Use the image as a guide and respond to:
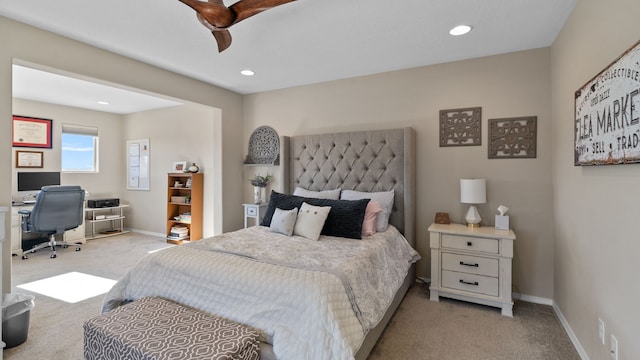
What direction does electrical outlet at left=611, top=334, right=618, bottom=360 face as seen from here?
to the viewer's left

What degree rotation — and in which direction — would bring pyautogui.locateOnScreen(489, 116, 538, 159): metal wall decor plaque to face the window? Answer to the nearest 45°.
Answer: approximately 90° to its right

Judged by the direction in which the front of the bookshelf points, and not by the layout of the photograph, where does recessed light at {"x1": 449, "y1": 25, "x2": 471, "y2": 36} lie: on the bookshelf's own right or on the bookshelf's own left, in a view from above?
on the bookshelf's own left

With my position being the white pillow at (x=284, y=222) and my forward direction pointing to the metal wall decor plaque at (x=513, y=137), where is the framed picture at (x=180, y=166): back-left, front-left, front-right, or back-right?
back-left

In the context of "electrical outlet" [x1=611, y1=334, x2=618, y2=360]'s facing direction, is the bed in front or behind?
in front

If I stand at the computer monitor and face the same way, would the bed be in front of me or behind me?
in front

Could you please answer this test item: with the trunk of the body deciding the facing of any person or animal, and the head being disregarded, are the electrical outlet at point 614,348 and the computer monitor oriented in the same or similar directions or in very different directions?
very different directions

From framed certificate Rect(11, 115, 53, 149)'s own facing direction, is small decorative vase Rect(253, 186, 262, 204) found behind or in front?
in front

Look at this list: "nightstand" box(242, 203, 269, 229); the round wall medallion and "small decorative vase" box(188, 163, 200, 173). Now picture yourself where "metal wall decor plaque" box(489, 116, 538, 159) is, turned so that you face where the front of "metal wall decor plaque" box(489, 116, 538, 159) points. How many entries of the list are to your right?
3

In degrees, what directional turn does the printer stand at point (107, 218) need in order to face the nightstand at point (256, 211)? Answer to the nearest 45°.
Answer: approximately 90° to its left

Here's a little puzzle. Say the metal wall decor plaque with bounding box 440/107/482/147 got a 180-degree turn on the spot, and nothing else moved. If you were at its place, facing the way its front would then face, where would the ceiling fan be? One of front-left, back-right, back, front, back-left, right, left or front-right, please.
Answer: back-left

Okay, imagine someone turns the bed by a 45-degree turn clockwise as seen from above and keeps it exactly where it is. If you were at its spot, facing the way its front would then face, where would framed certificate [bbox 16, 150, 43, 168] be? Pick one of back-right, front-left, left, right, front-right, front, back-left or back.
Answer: front-right

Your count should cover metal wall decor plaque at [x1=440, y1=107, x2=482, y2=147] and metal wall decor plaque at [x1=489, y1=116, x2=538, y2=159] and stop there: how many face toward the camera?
2

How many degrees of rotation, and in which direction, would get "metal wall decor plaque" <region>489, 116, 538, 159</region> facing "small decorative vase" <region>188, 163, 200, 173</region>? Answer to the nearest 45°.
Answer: approximately 90° to its right
